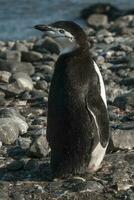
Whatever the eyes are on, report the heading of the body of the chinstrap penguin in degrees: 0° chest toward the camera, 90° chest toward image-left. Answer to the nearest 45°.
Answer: approximately 225°

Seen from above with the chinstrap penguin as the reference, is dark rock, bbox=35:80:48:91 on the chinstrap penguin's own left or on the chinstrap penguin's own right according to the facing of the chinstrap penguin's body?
on the chinstrap penguin's own left

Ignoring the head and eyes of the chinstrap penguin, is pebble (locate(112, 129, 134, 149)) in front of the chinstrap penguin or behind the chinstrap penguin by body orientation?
in front

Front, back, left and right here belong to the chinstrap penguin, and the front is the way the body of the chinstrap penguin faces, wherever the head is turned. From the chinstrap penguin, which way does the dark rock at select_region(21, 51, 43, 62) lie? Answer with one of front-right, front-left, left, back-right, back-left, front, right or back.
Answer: front-left

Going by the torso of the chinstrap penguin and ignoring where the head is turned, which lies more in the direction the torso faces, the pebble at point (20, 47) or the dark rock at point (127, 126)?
the dark rock

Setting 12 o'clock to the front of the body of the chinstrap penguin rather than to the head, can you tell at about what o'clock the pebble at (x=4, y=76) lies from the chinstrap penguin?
The pebble is roughly at 10 o'clock from the chinstrap penguin.

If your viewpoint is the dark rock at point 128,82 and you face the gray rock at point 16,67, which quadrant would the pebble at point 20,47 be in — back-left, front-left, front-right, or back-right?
front-right

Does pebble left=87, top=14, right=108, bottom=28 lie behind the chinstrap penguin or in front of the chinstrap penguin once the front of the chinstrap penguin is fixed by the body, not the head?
in front

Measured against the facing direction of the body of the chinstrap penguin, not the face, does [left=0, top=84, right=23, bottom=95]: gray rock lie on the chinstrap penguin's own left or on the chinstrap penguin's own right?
on the chinstrap penguin's own left
